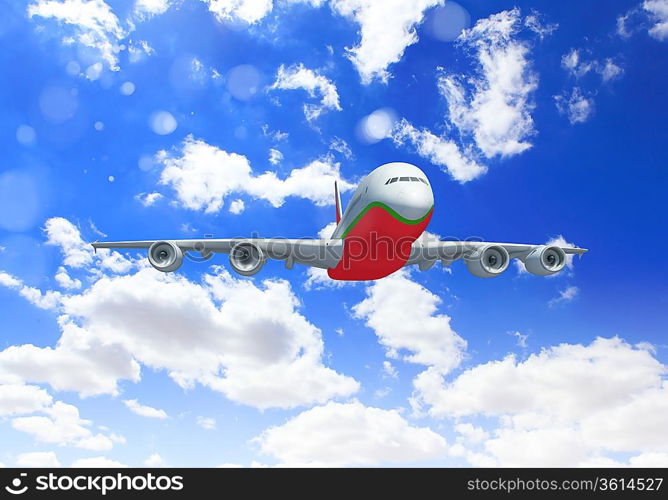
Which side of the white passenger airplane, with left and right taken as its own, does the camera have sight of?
front
